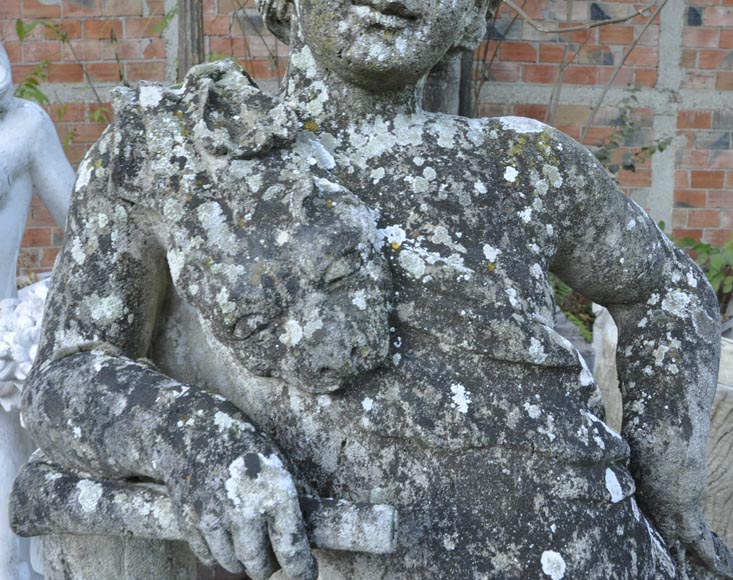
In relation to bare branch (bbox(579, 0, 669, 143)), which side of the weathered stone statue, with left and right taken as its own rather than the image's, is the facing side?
back

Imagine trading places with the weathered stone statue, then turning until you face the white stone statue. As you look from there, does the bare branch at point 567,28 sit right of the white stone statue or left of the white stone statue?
right

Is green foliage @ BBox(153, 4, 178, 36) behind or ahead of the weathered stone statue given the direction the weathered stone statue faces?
behind

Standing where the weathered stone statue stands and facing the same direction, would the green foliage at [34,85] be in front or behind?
behind

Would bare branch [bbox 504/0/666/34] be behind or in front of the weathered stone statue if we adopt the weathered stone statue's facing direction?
behind

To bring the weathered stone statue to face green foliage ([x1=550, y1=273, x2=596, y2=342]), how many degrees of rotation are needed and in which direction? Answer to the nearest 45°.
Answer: approximately 180°
